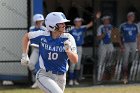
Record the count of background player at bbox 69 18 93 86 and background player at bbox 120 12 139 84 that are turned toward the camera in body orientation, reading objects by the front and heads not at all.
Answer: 2

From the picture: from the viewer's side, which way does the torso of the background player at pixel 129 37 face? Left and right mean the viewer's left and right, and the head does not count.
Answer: facing the viewer

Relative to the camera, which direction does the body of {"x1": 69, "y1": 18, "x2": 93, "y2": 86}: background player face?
toward the camera

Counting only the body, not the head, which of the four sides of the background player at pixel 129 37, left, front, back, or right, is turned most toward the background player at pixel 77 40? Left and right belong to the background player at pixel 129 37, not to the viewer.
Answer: right

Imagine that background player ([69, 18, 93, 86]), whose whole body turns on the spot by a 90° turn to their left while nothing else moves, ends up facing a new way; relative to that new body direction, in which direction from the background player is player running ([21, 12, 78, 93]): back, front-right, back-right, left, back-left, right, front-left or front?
right
